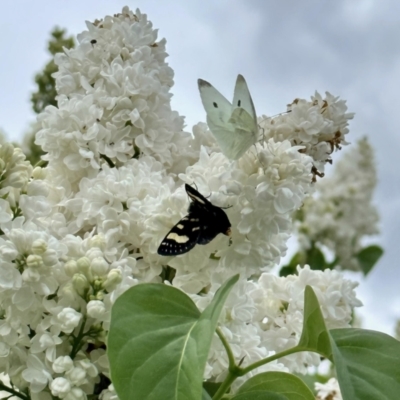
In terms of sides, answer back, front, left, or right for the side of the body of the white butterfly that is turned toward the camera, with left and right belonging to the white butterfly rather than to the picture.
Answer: right

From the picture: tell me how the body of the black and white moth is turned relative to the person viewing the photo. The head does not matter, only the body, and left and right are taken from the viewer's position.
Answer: facing to the right of the viewer

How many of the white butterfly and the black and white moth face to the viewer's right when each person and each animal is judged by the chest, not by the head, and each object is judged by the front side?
2

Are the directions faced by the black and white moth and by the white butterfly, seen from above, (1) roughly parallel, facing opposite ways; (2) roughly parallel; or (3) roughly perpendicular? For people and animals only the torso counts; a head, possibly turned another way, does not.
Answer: roughly parallel
